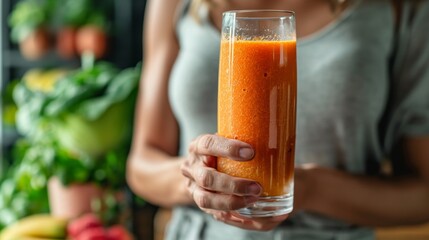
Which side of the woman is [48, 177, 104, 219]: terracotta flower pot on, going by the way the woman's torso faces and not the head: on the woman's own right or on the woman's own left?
on the woman's own right

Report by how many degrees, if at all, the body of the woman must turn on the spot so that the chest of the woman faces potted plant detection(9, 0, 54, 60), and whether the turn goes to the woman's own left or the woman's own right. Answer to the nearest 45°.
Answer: approximately 135° to the woman's own right

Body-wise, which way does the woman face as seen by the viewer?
toward the camera

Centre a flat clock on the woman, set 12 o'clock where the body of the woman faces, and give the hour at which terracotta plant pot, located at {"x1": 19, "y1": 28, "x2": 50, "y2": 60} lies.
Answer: The terracotta plant pot is roughly at 5 o'clock from the woman.

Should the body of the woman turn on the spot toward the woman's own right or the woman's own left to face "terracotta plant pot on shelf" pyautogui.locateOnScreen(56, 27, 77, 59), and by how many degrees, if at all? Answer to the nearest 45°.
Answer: approximately 135° to the woman's own right

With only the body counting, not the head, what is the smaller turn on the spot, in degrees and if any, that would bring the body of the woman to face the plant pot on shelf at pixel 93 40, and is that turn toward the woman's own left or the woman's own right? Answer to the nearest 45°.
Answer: approximately 135° to the woman's own right
